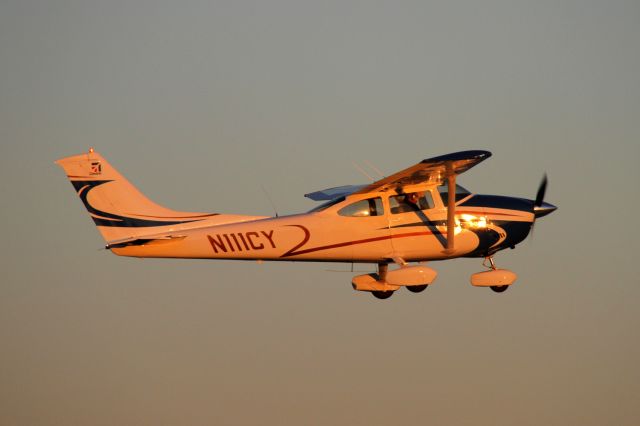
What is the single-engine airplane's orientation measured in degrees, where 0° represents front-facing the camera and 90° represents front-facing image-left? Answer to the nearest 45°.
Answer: approximately 270°
